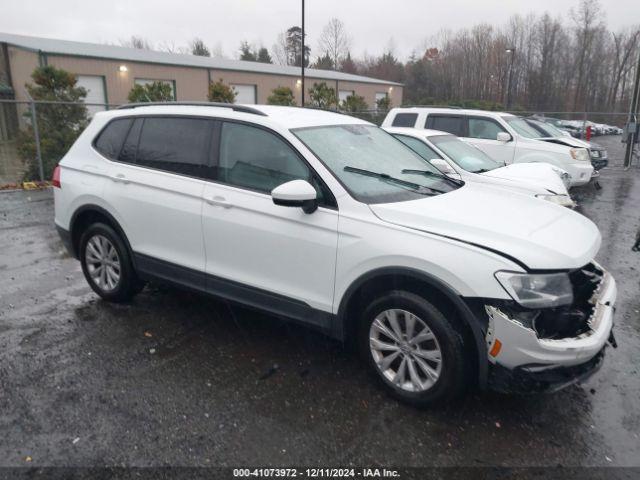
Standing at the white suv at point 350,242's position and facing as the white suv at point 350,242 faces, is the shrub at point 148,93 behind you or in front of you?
behind

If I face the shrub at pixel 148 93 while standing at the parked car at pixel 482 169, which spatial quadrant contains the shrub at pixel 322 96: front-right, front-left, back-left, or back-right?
front-right

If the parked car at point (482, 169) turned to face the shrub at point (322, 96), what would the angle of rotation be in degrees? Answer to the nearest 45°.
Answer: approximately 180°

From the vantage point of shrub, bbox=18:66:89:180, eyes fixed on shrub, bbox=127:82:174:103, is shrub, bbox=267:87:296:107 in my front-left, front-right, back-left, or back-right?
front-right

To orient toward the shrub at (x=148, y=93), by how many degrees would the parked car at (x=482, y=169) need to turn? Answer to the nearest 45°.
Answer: approximately 180°

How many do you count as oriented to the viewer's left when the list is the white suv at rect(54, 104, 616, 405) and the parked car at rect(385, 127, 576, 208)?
0

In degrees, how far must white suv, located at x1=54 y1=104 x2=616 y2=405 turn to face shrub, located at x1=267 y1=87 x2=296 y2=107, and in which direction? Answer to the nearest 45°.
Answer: approximately 135° to its left

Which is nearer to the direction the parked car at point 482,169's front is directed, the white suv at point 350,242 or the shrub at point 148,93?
the white suv

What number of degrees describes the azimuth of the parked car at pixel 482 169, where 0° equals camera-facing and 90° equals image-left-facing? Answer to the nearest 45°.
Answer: approximately 315°

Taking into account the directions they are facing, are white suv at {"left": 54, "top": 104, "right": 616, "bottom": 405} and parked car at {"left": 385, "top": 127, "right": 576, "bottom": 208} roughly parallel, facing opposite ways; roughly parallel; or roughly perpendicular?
roughly parallel

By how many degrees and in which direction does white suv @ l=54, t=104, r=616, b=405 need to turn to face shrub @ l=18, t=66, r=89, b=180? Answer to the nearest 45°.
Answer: approximately 180°

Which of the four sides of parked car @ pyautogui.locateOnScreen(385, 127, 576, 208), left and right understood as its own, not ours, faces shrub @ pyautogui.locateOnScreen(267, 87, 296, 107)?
back

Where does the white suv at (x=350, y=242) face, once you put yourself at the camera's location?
facing the viewer and to the right of the viewer

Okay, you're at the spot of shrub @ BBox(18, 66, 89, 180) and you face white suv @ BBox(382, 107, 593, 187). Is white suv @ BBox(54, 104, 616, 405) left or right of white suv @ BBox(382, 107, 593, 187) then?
right

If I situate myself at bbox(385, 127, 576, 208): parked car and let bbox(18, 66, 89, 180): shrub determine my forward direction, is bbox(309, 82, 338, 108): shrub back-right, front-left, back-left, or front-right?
front-right
